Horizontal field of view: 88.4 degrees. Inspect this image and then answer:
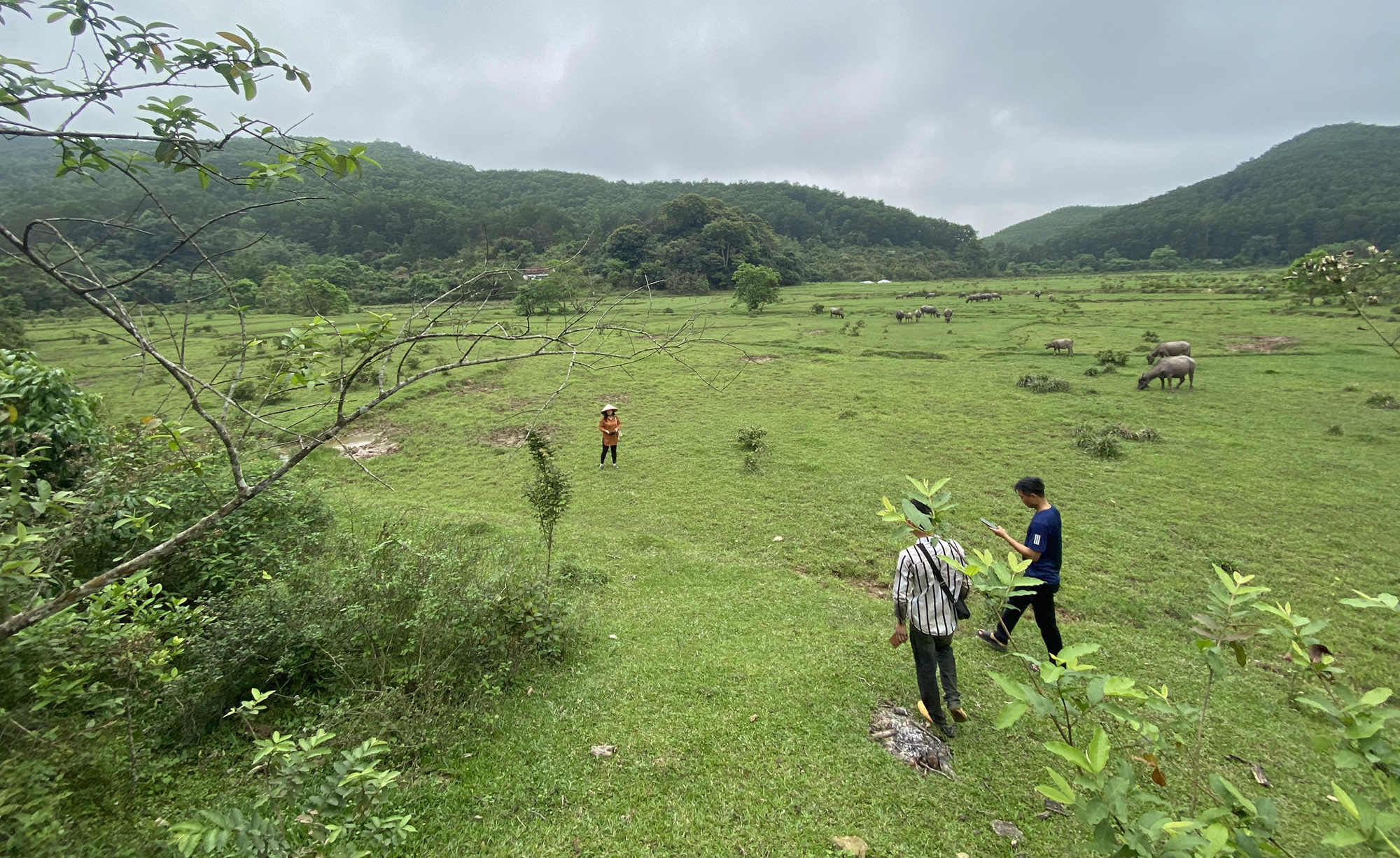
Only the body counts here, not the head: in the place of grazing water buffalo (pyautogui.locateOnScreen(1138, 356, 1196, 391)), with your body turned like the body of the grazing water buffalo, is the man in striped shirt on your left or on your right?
on your left

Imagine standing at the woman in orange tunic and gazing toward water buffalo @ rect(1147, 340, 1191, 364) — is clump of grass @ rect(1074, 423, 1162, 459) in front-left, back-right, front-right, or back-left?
front-right

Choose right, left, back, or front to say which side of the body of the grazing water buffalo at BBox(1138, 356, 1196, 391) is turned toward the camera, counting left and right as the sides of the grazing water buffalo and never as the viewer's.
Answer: left

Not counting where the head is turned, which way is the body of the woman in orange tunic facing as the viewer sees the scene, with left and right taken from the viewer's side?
facing the viewer

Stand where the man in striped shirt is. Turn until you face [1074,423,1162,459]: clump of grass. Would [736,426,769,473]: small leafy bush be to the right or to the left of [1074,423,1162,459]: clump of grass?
left

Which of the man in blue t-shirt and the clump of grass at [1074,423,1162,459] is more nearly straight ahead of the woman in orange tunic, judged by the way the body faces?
the man in blue t-shirt

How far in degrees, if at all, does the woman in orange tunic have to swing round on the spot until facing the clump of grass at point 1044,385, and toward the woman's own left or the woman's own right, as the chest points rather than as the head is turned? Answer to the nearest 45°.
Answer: approximately 90° to the woman's own left

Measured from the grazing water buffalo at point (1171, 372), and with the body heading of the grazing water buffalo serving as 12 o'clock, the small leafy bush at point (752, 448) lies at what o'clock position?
The small leafy bush is roughly at 10 o'clock from the grazing water buffalo.

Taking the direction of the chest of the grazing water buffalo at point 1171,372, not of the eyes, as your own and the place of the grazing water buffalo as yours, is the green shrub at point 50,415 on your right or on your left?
on your left

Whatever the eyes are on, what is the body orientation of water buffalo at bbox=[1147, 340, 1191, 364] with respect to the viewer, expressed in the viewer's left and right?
facing to the left of the viewer

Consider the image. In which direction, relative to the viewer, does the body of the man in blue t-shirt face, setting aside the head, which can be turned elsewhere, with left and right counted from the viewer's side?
facing to the left of the viewer

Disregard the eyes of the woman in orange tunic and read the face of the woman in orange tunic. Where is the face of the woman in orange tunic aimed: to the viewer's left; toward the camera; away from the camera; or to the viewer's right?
toward the camera

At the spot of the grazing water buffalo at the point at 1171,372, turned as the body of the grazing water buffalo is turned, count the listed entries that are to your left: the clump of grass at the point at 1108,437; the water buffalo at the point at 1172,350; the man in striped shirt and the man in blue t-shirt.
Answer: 3
